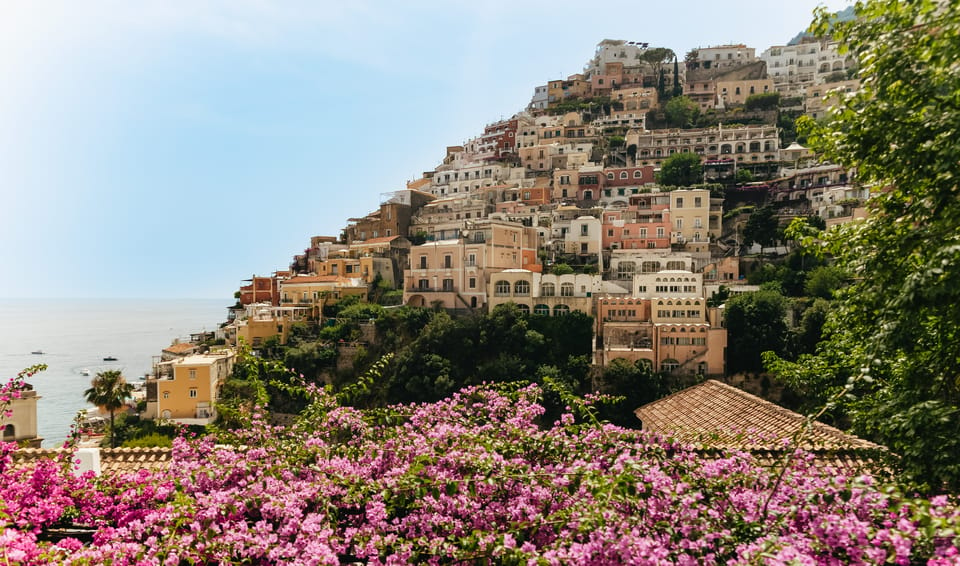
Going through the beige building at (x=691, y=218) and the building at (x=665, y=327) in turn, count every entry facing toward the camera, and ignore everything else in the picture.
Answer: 2

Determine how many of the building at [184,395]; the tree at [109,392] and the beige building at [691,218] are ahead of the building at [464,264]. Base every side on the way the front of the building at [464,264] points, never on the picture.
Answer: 2

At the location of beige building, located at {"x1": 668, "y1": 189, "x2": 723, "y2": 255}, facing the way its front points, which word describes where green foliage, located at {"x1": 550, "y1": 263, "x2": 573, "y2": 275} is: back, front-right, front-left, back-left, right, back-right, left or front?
front-right

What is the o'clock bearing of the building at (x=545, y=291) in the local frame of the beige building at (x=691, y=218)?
The building is roughly at 1 o'clock from the beige building.

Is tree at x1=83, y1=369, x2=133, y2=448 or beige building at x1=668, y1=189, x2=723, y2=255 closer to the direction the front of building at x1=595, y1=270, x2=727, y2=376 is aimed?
the tree

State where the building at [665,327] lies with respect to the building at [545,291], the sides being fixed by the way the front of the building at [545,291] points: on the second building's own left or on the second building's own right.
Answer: on the second building's own left

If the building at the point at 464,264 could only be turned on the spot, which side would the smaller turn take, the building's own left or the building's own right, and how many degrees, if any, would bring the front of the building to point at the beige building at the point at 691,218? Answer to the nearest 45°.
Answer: approximately 135° to the building's own left

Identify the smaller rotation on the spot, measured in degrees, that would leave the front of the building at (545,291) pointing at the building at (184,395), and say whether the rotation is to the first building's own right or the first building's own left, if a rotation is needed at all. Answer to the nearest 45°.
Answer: approximately 90° to the first building's own right

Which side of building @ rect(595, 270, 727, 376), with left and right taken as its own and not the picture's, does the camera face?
front

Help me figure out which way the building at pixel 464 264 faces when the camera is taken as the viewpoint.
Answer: facing the viewer and to the left of the viewer

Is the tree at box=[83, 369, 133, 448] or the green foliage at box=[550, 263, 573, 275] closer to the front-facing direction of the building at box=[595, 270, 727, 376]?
the tree

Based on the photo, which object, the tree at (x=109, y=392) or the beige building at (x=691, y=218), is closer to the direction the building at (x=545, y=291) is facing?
the tree

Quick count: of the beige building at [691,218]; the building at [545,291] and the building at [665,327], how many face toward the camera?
3
